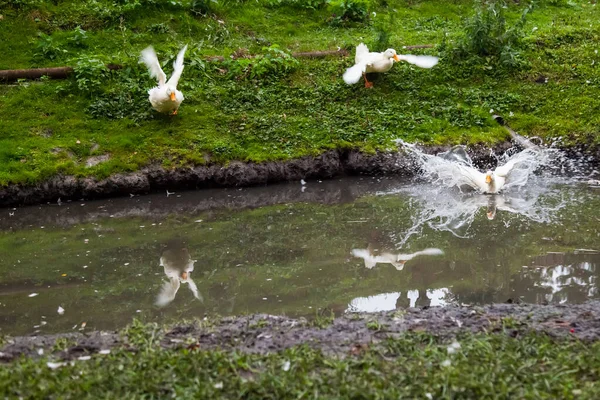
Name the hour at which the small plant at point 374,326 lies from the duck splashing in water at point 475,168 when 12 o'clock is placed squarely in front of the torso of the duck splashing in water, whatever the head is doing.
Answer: The small plant is roughly at 12 o'clock from the duck splashing in water.

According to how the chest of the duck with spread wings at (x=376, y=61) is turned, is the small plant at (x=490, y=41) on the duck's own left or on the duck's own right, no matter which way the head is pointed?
on the duck's own left

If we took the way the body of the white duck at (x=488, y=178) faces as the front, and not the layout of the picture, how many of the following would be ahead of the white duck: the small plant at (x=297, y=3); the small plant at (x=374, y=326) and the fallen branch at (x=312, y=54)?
1

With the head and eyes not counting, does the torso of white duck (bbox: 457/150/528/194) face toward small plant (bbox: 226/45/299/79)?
no

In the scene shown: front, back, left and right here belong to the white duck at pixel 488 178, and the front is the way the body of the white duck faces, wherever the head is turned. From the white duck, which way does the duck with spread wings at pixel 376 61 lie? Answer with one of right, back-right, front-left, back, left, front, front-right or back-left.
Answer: back-right

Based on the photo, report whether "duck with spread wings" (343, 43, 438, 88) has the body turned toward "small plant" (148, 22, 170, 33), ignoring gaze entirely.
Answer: no

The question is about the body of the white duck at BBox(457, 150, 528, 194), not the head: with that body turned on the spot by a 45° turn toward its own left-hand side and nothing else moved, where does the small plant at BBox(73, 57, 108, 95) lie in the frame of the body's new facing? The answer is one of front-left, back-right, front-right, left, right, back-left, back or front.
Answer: back-right

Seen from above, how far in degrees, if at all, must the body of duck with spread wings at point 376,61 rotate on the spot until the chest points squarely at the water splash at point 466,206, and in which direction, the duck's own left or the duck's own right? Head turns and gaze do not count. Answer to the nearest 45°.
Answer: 0° — it already faces it

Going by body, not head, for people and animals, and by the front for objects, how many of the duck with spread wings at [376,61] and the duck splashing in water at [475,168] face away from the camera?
0

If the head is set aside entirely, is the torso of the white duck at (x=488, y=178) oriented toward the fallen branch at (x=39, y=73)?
no

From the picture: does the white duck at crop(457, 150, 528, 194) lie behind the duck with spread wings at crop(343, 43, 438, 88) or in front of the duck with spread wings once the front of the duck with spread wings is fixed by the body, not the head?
in front

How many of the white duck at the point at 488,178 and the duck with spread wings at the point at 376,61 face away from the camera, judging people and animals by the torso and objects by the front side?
0

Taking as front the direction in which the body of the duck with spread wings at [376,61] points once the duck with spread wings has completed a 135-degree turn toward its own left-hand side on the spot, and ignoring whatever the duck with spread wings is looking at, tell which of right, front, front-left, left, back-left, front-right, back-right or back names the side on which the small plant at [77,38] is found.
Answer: left

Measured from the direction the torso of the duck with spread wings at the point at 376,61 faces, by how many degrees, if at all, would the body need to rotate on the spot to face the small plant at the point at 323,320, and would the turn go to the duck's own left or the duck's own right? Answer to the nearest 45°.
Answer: approximately 45° to the duck's own right

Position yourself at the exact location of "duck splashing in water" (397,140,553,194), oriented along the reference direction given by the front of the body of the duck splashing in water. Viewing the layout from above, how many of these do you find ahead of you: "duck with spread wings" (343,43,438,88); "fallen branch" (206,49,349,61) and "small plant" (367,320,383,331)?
1

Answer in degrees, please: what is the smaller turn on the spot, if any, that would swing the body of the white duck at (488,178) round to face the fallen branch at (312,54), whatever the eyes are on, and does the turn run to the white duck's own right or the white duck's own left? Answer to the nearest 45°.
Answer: approximately 135° to the white duck's own right

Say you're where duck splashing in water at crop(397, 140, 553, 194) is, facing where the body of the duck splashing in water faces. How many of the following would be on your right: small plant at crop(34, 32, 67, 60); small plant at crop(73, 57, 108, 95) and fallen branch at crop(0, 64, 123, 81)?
3

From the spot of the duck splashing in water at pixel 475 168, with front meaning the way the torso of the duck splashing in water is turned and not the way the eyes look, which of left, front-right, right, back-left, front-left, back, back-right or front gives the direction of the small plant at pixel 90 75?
right

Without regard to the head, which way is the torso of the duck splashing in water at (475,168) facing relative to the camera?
toward the camera

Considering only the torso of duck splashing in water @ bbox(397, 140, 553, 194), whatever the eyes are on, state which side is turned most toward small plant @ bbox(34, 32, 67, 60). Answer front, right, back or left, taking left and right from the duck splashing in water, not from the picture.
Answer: right

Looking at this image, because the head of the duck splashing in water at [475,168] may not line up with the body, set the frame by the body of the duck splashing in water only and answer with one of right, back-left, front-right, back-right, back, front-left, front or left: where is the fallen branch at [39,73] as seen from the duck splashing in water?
right
